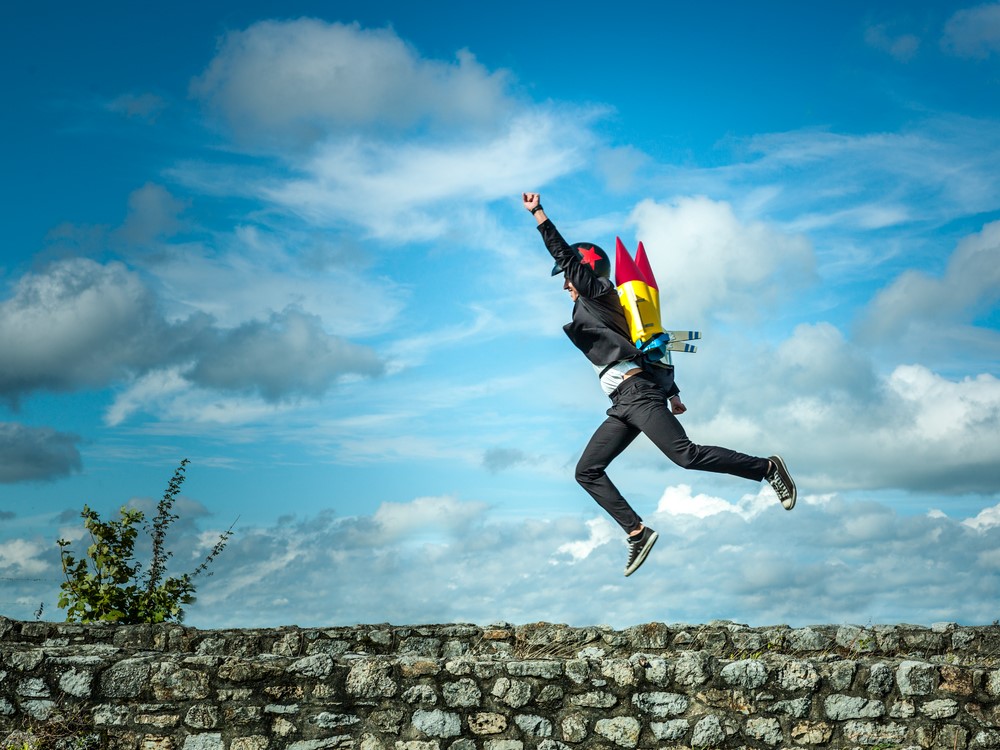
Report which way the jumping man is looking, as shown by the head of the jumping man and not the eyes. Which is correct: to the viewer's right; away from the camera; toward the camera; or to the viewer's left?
to the viewer's left

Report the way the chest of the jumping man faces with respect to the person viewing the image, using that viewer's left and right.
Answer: facing to the left of the viewer
